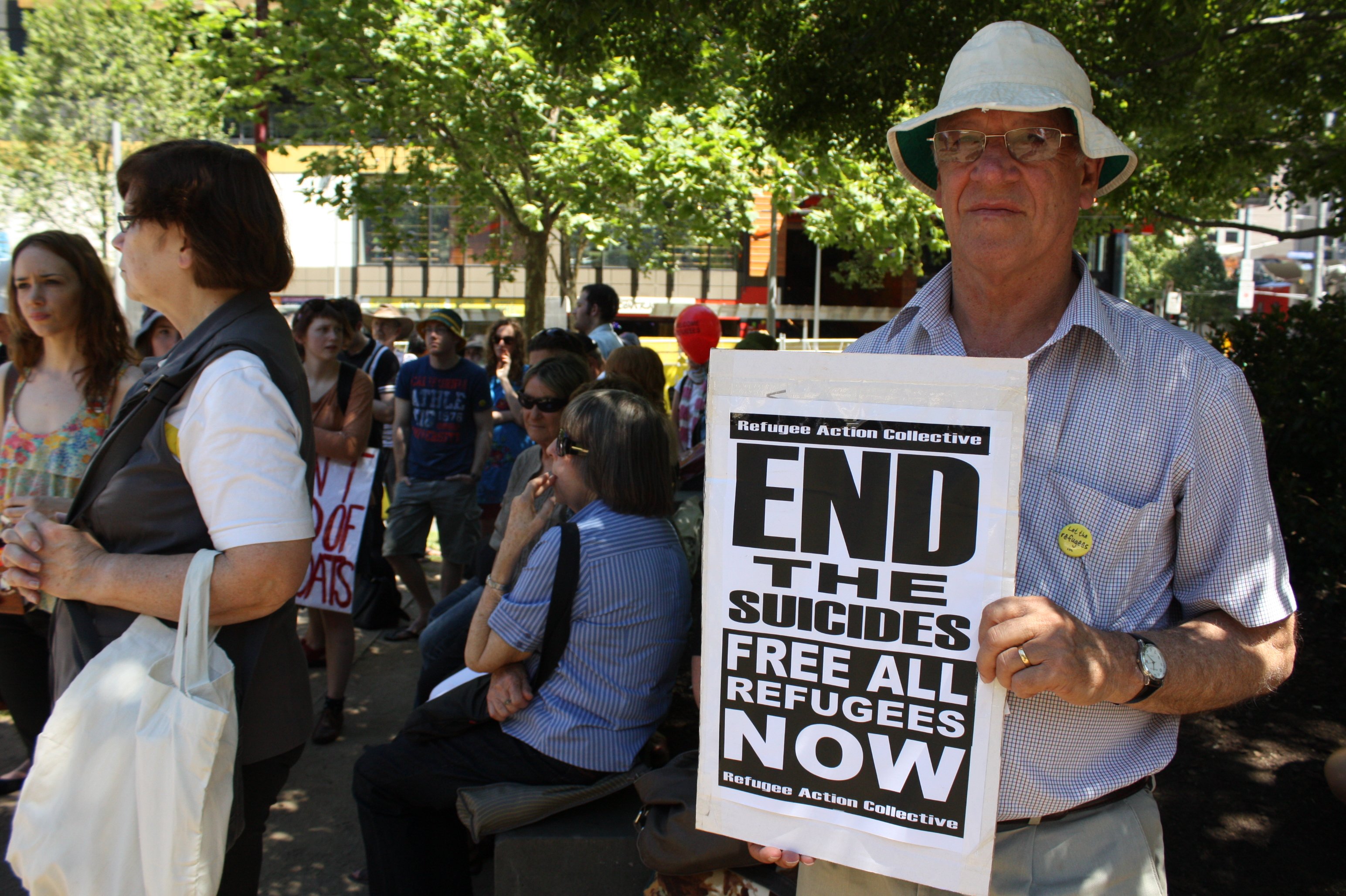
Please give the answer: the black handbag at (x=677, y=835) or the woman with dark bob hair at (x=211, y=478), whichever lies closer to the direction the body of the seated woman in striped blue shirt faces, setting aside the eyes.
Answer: the woman with dark bob hair

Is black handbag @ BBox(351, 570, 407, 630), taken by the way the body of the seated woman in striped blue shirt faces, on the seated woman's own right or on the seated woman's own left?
on the seated woman's own right

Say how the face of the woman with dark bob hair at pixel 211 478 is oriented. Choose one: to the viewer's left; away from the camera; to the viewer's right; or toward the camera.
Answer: to the viewer's left

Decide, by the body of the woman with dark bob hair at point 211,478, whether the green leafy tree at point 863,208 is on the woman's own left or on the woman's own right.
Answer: on the woman's own right

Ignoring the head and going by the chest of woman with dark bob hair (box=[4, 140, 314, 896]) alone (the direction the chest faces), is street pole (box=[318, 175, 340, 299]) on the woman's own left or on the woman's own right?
on the woman's own right

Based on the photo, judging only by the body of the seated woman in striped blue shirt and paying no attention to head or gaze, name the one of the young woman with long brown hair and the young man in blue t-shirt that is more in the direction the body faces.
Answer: the young woman with long brown hair

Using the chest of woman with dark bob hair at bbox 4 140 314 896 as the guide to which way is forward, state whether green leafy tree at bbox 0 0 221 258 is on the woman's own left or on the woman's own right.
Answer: on the woman's own right

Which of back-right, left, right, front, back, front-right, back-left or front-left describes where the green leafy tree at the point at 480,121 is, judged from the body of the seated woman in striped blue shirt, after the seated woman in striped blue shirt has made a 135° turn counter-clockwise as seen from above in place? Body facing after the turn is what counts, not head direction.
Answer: back-left

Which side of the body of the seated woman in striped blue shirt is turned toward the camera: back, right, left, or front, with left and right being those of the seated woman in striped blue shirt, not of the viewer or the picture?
left

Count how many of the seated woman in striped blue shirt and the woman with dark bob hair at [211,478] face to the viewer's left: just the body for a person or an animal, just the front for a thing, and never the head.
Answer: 2

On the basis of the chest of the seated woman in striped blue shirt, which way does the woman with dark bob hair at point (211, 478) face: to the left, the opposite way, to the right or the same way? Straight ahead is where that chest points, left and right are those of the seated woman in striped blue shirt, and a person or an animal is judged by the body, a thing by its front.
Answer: the same way

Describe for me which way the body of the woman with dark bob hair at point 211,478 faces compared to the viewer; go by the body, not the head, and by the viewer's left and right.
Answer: facing to the left of the viewer
